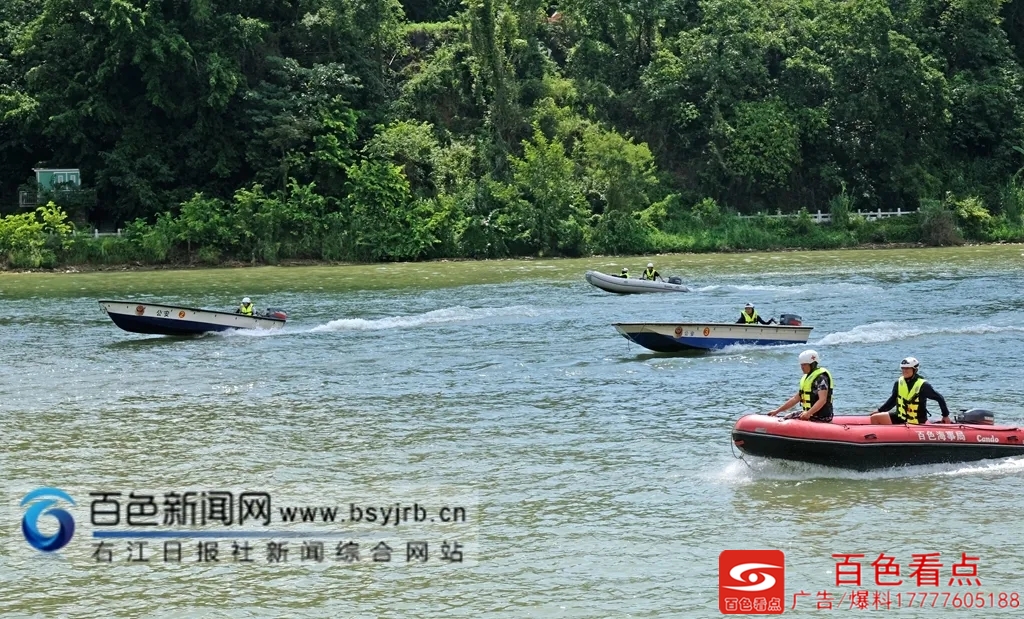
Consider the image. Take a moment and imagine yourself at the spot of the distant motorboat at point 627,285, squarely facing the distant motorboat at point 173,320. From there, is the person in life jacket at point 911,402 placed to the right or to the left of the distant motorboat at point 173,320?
left

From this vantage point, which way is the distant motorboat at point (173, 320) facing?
to the viewer's left

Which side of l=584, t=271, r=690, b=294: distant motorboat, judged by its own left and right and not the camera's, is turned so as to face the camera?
left

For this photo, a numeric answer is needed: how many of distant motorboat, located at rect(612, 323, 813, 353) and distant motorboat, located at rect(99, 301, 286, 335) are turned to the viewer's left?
2

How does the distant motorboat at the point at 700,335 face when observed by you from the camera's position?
facing to the left of the viewer

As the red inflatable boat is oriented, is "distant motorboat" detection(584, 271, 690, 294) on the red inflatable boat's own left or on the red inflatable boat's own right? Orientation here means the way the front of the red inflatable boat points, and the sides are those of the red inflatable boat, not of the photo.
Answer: on the red inflatable boat's own right

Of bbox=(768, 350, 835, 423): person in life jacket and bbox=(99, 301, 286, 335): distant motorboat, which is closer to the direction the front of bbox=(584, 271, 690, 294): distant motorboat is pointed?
the distant motorboat

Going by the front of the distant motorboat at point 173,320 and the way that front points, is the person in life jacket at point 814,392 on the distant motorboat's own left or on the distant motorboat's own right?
on the distant motorboat's own left

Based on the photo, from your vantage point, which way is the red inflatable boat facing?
to the viewer's left

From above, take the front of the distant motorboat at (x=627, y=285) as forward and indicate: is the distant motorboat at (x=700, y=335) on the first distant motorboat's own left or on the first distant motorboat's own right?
on the first distant motorboat's own left

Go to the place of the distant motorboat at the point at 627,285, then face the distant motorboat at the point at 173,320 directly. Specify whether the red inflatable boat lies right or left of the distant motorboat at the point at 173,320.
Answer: left

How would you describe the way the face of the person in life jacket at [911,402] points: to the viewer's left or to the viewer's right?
to the viewer's left
